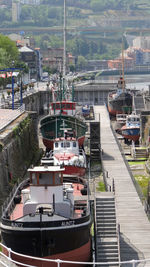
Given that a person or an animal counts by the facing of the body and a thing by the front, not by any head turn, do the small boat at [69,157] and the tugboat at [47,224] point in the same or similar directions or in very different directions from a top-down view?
same or similar directions

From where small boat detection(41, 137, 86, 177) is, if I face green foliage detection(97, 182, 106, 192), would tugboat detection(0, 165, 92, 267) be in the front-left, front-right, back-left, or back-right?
front-right
